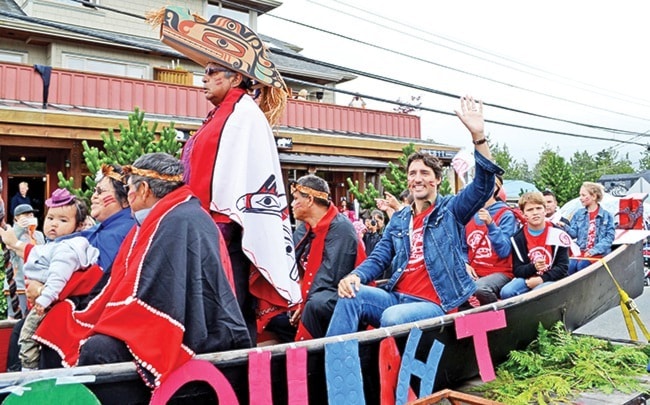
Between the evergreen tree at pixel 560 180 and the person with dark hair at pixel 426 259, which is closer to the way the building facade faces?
the person with dark hair

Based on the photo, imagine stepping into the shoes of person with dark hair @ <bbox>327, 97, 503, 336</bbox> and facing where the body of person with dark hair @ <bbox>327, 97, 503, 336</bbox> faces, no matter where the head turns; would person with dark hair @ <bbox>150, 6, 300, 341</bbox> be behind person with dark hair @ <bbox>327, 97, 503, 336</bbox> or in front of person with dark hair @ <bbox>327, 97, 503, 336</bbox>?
in front

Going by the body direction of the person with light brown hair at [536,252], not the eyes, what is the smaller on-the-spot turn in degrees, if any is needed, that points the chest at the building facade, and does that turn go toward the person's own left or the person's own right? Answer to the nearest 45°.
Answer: approximately 135° to the person's own right

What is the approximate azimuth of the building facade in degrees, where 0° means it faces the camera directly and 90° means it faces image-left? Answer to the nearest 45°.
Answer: approximately 315°

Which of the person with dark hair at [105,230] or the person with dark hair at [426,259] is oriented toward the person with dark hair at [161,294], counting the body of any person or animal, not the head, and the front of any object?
the person with dark hair at [426,259]

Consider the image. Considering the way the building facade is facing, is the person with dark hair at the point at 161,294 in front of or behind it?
in front

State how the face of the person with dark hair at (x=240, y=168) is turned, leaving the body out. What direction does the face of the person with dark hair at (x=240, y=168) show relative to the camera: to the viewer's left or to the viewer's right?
to the viewer's left
